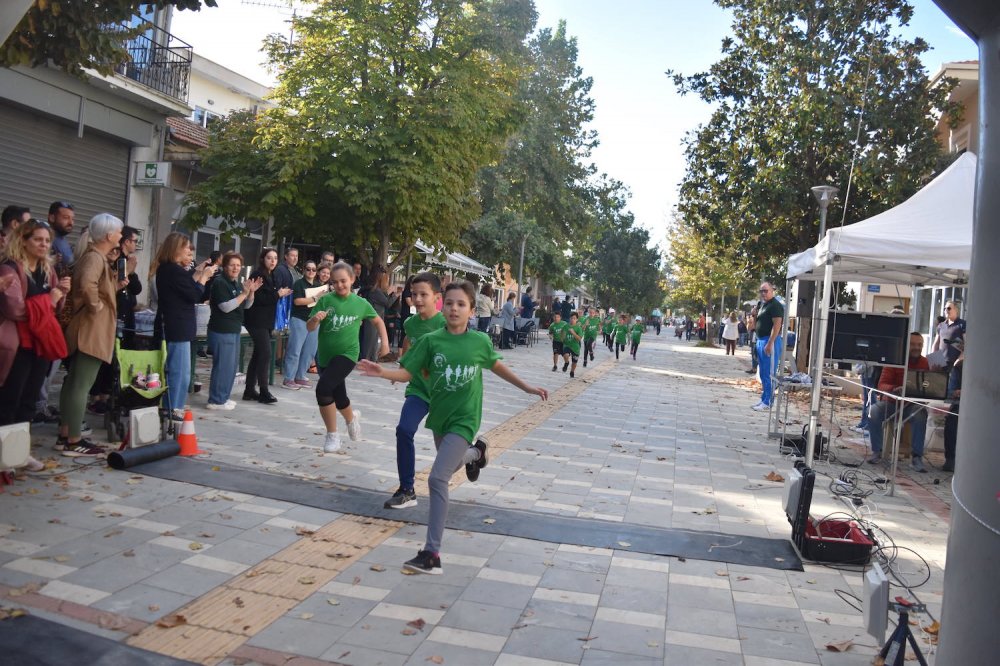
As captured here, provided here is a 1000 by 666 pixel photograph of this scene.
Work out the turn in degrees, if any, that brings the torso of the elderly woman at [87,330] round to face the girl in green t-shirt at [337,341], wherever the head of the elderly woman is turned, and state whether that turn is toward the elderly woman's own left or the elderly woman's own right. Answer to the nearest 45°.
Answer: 0° — they already face them

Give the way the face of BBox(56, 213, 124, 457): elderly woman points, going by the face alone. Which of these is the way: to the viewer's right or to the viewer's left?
to the viewer's right

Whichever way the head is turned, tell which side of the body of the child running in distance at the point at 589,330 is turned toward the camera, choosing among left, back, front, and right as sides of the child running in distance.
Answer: front

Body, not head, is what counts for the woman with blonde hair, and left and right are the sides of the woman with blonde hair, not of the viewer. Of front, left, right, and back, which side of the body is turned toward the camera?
right

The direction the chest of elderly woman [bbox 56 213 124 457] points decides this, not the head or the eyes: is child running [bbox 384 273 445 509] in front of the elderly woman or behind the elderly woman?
in front

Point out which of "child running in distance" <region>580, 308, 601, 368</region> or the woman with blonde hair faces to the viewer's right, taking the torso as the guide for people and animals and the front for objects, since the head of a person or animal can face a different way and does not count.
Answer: the woman with blonde hair

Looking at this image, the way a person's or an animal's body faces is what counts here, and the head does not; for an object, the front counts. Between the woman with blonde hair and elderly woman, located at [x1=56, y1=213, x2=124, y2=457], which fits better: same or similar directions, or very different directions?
same or similar directions

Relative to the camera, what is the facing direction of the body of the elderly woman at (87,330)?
to the viewer's right

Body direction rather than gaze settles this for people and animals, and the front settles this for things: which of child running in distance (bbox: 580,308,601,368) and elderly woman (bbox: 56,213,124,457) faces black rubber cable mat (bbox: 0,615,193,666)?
the child running in distance

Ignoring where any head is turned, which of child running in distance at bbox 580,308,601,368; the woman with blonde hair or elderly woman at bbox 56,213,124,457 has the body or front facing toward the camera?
the child running in distance

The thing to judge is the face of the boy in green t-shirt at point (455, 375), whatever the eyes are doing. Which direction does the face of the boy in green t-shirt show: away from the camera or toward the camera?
toward the camera

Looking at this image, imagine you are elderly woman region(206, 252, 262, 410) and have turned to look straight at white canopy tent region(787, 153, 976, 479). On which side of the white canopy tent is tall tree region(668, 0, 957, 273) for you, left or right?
left

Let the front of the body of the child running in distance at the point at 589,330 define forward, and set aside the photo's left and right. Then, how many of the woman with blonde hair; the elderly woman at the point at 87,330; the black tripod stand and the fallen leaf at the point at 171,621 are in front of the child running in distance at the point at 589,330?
4

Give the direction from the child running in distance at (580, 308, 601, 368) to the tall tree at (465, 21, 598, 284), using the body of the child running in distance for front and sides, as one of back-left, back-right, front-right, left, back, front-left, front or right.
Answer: back

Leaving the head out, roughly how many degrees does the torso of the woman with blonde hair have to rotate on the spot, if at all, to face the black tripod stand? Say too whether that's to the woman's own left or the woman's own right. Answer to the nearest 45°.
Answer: approximately 45° to the woman's own right
